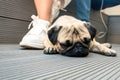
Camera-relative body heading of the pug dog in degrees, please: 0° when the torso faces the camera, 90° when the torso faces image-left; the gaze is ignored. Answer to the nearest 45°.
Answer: approximately 0°
